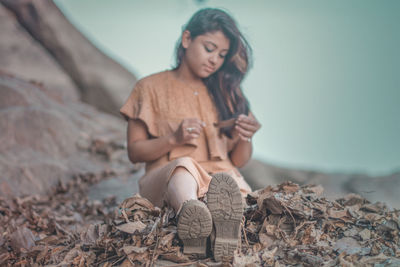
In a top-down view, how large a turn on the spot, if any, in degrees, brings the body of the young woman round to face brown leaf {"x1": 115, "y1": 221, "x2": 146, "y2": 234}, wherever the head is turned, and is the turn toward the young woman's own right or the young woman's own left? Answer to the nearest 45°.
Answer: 0° — they already face it

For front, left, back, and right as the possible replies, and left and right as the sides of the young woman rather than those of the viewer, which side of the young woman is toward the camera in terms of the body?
front

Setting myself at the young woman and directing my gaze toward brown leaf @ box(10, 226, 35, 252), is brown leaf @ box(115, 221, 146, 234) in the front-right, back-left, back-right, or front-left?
front-left

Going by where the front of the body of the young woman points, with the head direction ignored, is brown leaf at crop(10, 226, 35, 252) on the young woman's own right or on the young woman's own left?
on the young woman's own right

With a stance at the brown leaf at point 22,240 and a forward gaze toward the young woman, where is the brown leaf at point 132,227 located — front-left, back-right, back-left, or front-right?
front-right
